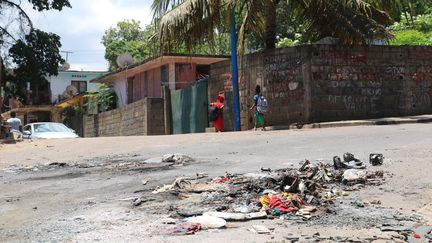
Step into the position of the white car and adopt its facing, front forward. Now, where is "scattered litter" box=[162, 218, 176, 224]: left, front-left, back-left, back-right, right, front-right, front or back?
front-right

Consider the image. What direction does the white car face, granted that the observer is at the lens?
facing the viewer and to the right of the viewer

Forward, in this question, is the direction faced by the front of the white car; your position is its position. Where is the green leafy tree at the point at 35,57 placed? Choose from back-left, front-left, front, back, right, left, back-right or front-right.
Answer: back-left

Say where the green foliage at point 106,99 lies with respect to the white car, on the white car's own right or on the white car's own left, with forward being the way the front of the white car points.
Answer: on the white car's own left

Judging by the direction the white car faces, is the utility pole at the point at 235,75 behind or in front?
in front
